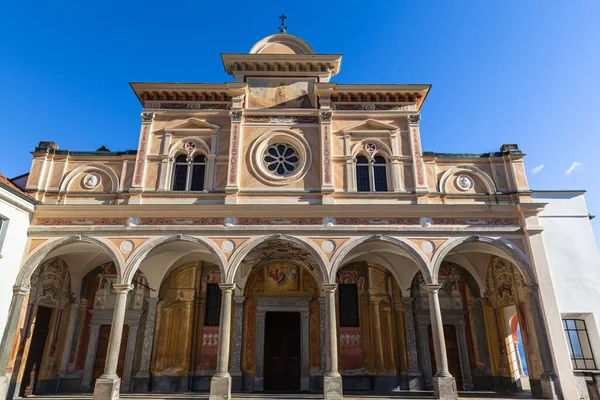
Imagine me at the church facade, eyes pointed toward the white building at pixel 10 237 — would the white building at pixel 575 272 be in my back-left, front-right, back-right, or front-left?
back-left

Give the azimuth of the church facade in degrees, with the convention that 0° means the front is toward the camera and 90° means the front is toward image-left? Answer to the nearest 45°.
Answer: approximately 0°

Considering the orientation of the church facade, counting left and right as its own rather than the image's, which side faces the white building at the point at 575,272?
left

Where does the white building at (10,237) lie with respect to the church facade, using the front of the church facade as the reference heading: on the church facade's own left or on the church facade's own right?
on the church facade's own right

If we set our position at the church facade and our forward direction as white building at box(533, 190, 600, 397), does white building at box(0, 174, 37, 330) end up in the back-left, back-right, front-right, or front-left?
back-right
